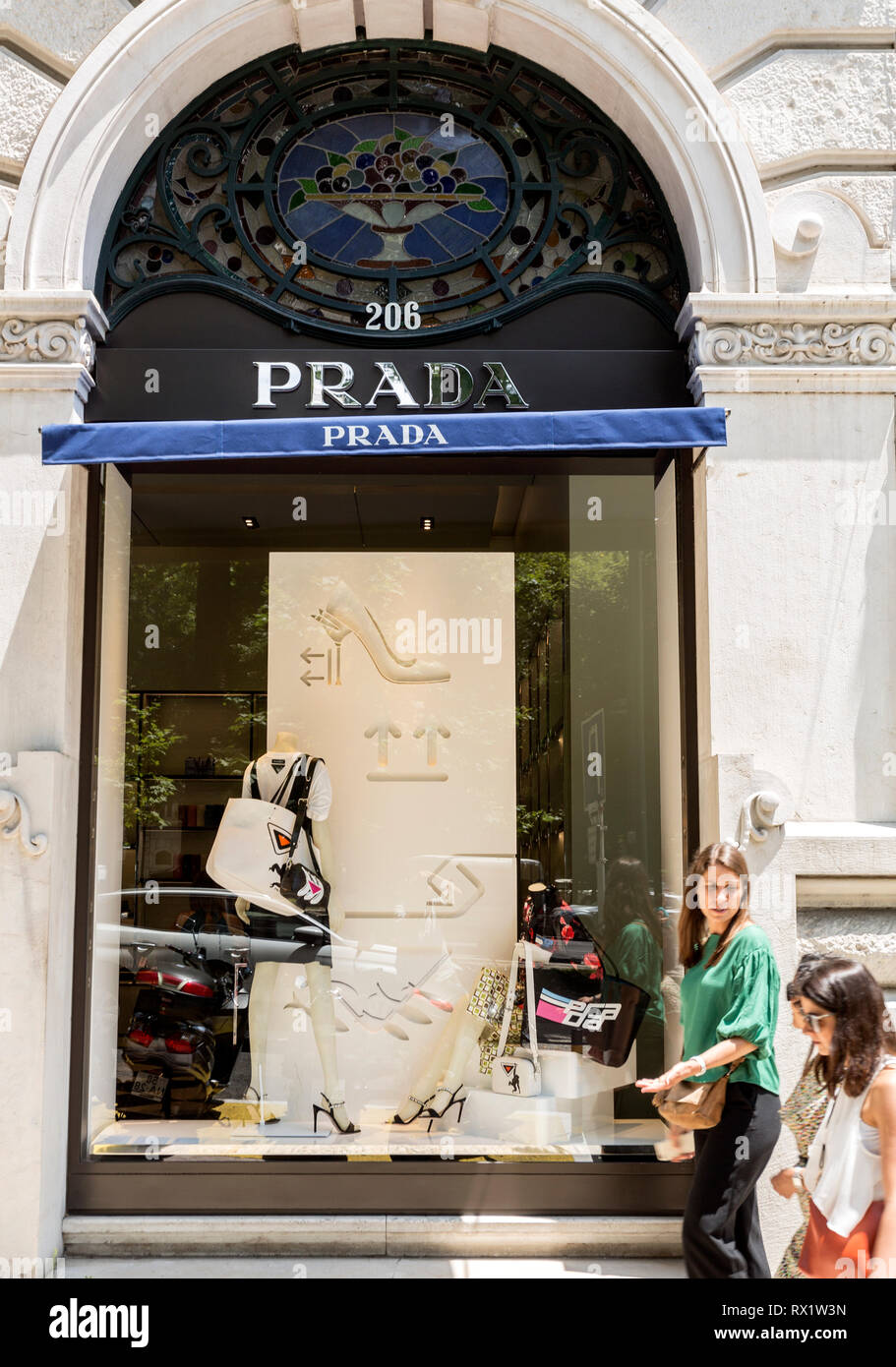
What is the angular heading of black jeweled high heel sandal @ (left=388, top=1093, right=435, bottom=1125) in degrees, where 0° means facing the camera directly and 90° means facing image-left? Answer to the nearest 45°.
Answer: approximately 90°

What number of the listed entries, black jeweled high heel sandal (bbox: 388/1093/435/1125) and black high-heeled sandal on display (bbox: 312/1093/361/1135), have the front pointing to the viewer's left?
1

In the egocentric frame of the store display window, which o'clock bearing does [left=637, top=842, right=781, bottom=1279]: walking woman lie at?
The walking woman is roughly at 11 o'clock from the store display window.

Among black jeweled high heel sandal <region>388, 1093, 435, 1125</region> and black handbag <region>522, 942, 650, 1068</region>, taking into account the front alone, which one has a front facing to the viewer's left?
the black jeweled high heel sandal

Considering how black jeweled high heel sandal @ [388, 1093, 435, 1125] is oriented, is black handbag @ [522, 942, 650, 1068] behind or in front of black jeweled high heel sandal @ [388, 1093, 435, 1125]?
behind

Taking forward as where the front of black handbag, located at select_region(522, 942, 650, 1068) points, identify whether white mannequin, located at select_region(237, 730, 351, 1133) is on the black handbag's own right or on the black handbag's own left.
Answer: on the black handbag's own right
